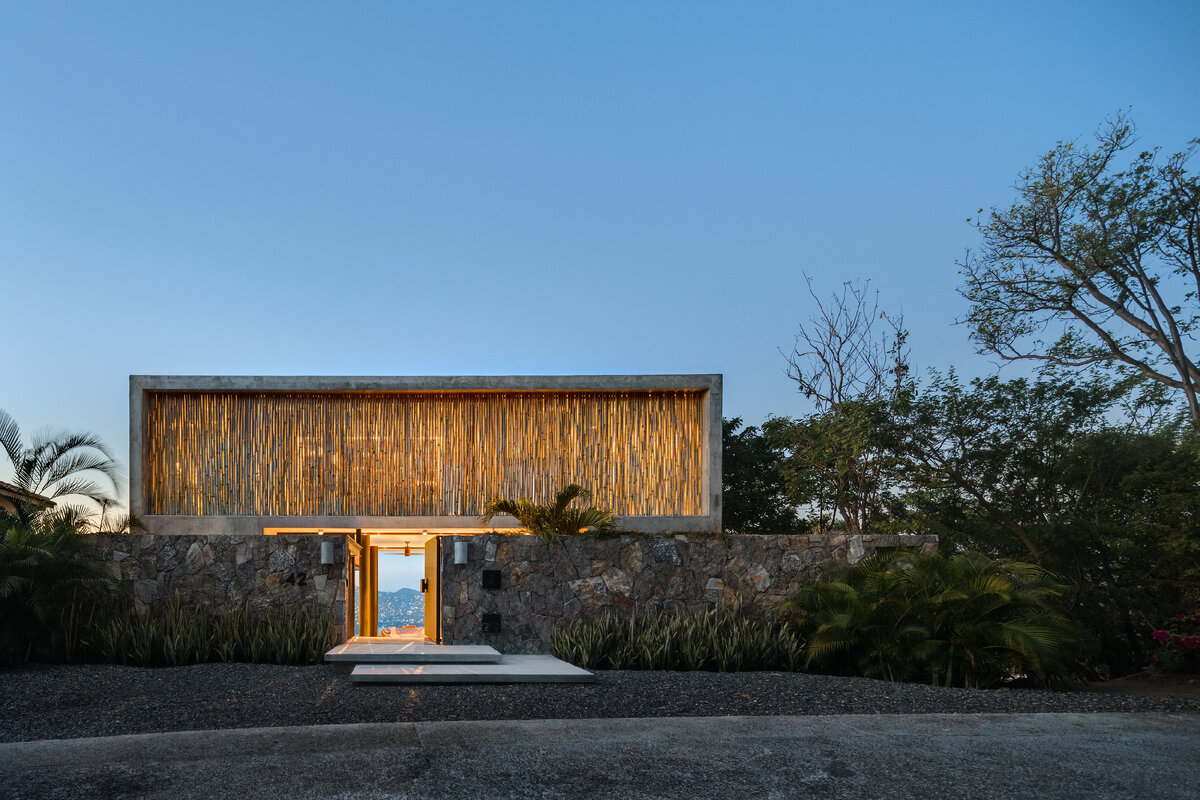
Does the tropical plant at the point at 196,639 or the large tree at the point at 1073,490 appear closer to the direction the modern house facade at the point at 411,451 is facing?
the tropical plant

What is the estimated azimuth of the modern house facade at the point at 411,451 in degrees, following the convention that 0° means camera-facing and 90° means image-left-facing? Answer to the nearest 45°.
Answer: approximately 0°

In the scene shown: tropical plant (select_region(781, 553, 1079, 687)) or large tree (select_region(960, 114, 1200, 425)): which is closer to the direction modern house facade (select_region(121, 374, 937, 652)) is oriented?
the tropical plant

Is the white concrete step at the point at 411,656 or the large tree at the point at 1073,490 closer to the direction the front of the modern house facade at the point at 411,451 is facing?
the white concrete step

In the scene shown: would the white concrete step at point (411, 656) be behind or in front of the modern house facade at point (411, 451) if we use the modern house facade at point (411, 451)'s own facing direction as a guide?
in front

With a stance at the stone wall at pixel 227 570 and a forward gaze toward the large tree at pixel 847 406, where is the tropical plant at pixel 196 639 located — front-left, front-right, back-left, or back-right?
back-right
